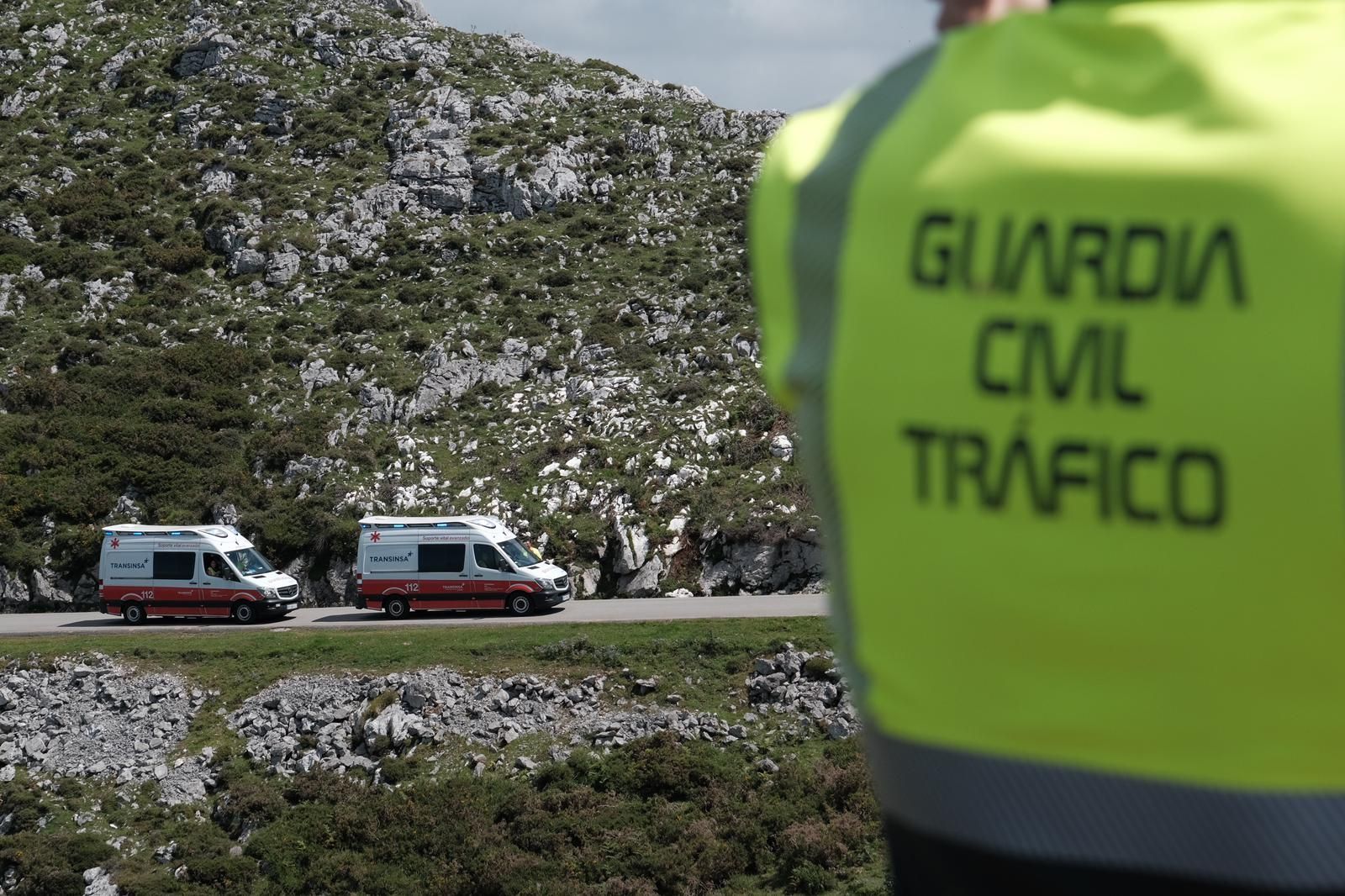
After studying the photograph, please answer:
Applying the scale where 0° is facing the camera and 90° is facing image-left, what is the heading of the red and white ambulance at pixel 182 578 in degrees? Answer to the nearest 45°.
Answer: approximately 315°

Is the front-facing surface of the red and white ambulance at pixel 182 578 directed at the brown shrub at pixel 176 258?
no
